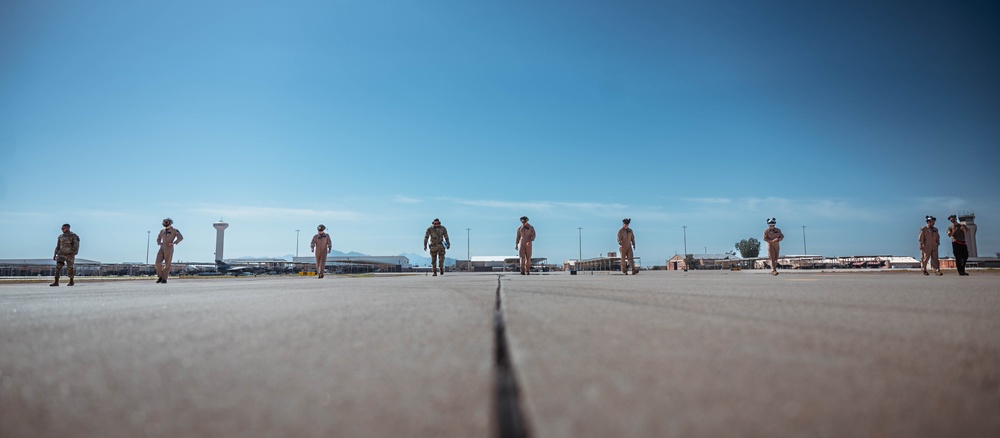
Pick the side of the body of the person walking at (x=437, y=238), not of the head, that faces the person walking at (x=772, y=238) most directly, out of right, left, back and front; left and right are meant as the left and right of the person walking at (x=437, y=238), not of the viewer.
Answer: left

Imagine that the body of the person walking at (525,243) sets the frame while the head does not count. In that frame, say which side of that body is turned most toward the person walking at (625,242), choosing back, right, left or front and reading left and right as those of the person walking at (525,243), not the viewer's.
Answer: left

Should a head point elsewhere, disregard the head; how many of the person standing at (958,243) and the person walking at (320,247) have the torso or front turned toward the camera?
2

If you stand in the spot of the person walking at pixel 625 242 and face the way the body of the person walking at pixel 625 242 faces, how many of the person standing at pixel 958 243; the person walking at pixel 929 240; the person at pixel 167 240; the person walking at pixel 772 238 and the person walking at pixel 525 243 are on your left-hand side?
3

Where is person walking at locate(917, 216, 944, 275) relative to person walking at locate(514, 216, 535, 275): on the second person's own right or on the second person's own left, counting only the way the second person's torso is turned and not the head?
on the second person's own left

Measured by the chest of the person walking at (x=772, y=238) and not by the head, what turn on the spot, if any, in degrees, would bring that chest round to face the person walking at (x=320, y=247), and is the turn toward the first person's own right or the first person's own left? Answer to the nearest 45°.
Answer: approximately 90° to the first person's own right

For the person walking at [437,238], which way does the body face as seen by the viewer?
toward the camera

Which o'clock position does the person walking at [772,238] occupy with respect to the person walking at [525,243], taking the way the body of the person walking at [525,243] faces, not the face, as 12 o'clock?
the person walking at [772,238] is roughly at 9 o'clock from the person walking at [525,243].

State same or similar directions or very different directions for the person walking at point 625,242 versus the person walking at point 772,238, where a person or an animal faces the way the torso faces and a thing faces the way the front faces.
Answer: same or similar directions

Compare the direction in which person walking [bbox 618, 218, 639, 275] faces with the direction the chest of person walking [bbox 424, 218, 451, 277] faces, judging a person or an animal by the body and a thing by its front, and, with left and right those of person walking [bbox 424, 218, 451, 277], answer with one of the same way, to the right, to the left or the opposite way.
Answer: the same way

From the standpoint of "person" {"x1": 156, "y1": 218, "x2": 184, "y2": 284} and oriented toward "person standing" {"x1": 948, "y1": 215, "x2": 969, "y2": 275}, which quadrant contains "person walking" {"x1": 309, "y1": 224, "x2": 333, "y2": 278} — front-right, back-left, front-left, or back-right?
front-left

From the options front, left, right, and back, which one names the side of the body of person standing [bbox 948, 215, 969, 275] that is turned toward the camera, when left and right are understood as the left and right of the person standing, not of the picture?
front

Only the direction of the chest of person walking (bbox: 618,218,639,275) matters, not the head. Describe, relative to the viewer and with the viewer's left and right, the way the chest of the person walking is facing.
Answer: facing the viewer

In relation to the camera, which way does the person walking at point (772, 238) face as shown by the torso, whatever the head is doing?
toward the camera
